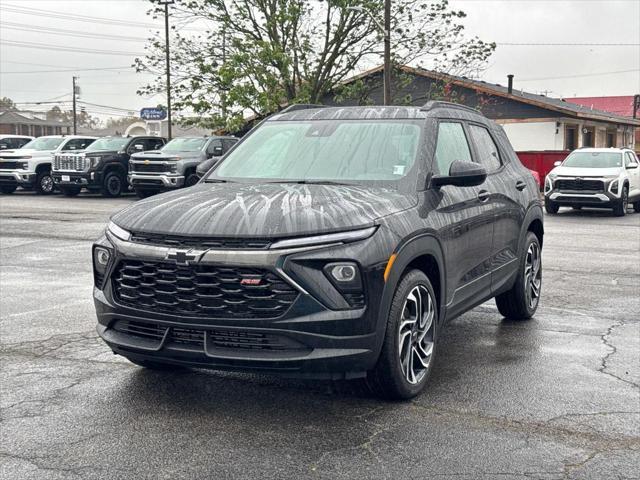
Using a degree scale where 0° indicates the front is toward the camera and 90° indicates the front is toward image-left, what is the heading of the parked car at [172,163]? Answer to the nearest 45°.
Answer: approximately 45°

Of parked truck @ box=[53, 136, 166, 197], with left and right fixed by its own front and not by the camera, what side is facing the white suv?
left

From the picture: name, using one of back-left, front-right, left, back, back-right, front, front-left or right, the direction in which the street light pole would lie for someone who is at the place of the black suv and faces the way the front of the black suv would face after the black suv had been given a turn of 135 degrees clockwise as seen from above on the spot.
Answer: front

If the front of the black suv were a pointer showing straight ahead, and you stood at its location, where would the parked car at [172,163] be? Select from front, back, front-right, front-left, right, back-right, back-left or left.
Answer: back-right

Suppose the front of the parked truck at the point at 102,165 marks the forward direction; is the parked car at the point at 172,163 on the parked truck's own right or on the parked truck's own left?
on the parked truck's own left

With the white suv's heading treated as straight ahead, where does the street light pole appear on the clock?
The street light pole is roughly at 3 o'clock from the white suv.

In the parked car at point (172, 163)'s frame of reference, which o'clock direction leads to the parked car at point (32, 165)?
the parked car at point (32, 165) is roughly at 3 o'clock from the parked car at point (172, 163).

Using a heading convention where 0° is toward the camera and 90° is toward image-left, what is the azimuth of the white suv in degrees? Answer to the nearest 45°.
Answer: approximately 45°

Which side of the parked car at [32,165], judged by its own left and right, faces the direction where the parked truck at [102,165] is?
left
